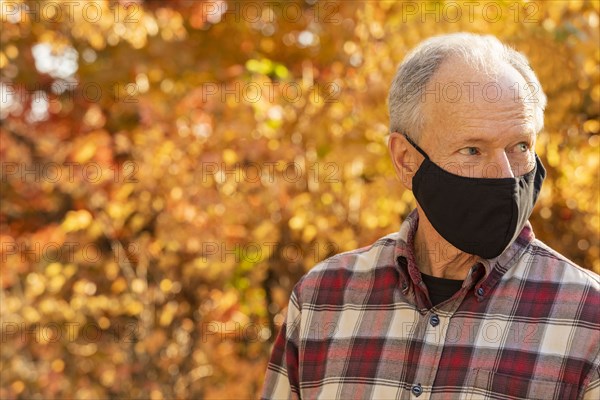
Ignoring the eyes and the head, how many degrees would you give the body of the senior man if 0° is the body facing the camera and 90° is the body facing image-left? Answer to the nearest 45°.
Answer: approximately 0°

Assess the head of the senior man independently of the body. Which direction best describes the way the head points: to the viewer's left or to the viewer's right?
to the viewer's right
